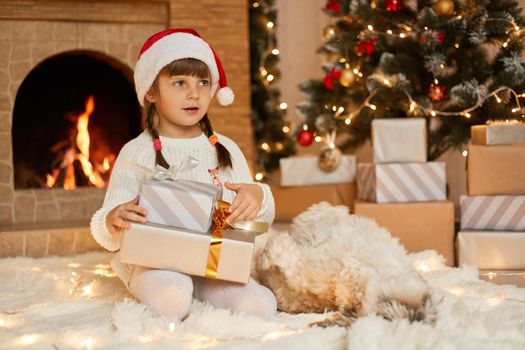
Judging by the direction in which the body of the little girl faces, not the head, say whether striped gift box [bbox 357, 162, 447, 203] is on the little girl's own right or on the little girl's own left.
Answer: on the little girl's own left

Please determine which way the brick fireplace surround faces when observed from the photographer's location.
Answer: facing the viewer

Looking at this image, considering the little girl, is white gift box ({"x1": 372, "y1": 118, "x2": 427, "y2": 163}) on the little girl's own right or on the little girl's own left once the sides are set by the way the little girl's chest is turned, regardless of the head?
on the little girl's own left

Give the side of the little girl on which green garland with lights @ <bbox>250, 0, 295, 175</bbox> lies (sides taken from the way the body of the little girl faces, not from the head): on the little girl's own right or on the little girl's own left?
on the little girl's own left

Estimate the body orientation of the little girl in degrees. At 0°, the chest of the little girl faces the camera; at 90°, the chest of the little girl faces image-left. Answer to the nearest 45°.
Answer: approximately 315°

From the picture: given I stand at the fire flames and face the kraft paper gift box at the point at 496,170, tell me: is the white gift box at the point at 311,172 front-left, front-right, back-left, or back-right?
front-left
